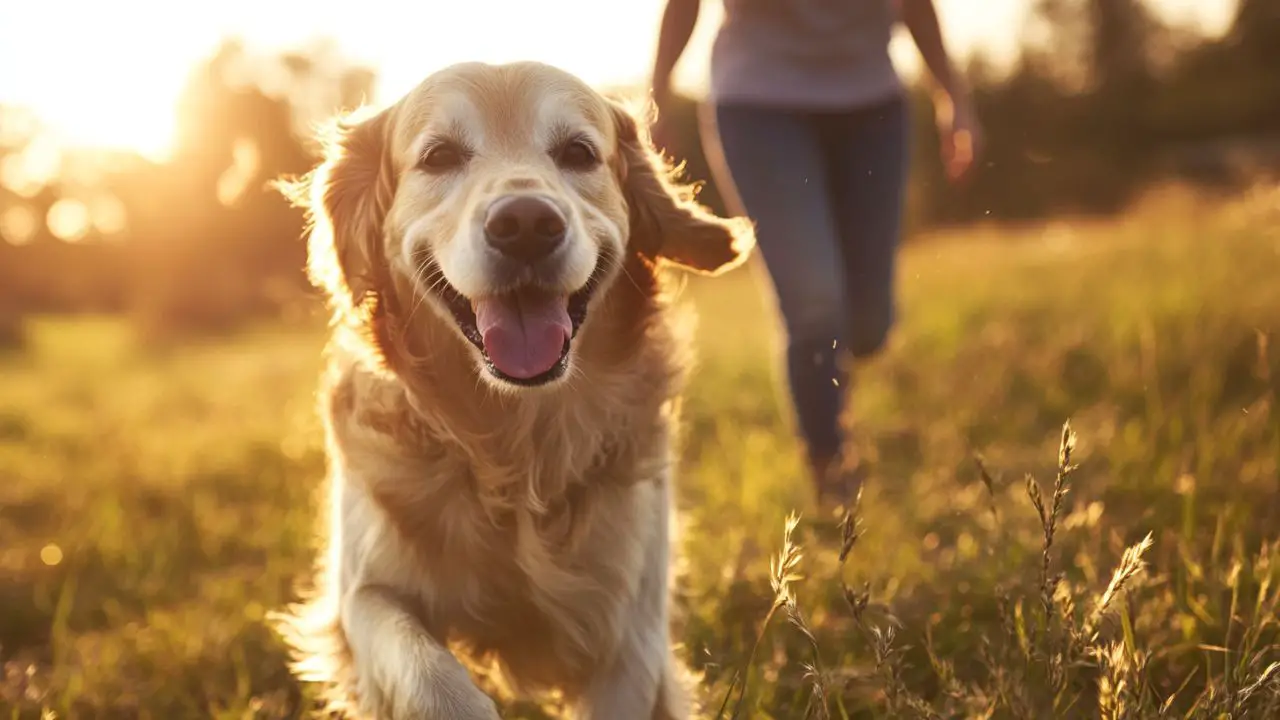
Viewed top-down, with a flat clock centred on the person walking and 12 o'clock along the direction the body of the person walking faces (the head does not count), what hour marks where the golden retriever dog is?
The golden retriever dog is roughly at 1 o'clock from the person walking.

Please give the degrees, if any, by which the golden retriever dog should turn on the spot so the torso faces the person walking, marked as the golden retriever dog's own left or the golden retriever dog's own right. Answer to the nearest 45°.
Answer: approximately 135° to the golden retriever dog's own left

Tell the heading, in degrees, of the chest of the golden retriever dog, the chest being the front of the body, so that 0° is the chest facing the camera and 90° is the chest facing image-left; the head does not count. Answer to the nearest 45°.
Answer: approximately 0°

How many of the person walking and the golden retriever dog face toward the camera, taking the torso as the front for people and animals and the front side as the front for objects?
2
